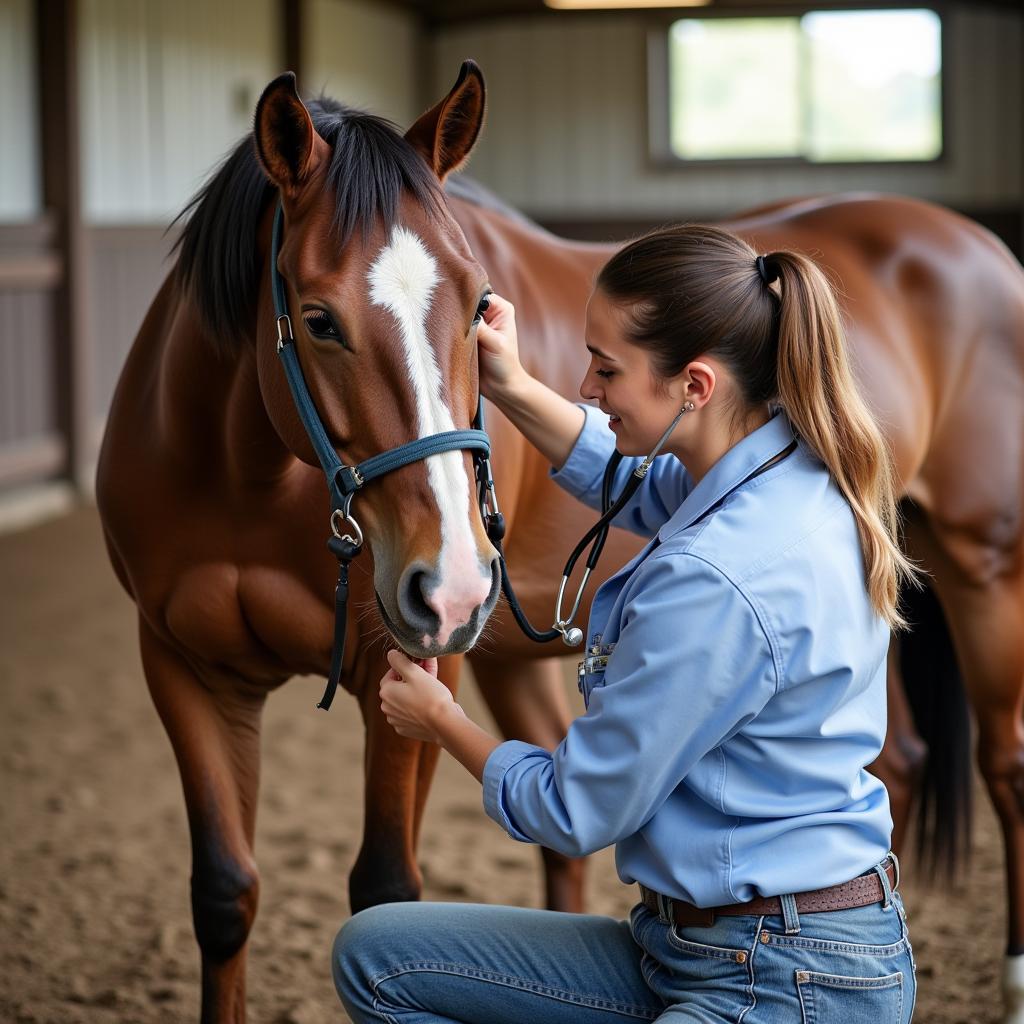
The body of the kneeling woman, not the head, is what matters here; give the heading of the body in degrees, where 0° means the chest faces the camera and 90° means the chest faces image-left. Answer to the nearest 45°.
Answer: approximately 90°

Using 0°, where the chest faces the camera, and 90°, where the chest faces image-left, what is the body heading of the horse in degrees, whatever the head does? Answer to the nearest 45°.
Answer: approximately 45°

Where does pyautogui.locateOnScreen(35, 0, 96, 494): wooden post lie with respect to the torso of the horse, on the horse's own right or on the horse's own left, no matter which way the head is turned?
on the horse's own right

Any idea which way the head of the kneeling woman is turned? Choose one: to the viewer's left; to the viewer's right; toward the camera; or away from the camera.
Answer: to the viewer's left
